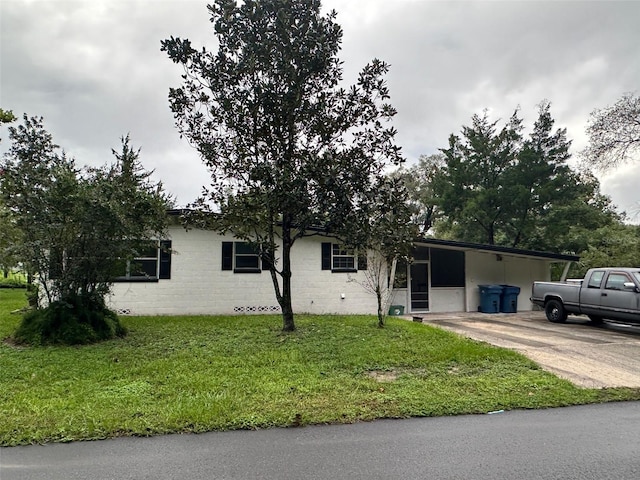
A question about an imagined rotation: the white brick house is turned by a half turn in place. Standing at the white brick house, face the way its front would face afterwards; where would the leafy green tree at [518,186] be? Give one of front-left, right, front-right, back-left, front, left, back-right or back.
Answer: front-right

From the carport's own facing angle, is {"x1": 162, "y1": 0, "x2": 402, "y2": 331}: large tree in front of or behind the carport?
in front

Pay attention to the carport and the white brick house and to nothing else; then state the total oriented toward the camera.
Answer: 2

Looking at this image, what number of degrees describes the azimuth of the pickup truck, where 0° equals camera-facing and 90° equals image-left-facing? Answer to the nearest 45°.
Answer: approximately 315°

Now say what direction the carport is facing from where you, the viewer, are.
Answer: facing the viewer

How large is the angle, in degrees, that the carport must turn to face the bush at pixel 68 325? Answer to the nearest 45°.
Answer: approximately 45° to its right

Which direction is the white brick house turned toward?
toward the camera

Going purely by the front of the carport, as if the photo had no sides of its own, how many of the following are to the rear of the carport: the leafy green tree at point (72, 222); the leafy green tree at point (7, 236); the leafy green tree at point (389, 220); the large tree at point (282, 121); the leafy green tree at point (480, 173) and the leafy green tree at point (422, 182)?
2

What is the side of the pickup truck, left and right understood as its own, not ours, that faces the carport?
back

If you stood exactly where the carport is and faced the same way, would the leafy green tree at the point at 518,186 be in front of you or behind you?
behind

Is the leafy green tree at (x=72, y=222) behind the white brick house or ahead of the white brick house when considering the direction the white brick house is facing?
ahead
